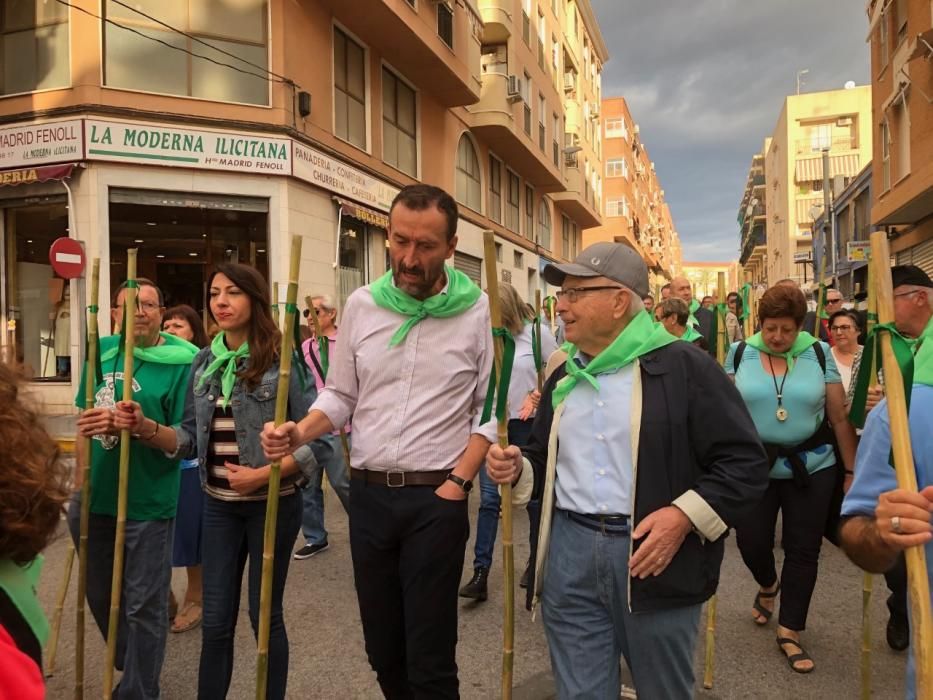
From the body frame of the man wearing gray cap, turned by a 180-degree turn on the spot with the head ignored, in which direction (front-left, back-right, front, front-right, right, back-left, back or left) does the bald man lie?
front-left

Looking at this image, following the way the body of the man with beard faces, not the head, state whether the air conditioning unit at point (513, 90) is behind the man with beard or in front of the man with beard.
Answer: behind

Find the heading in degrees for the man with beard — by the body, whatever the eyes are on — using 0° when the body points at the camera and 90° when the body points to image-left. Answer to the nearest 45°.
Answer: approximately 0°

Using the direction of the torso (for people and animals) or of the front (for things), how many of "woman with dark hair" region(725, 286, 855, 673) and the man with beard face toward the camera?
2

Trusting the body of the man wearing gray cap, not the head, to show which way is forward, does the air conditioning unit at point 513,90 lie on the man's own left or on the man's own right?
on the man's own right

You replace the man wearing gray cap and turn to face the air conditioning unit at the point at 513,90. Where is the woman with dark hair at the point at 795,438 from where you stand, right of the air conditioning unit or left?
right

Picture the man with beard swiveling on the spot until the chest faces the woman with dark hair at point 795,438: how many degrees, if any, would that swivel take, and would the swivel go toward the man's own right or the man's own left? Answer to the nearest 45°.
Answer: approximately 135° to the man's own left

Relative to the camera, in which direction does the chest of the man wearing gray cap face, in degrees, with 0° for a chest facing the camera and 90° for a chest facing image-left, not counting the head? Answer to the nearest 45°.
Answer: approximately 45°

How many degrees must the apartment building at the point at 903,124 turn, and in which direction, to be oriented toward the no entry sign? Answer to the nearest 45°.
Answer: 0° — it already faces it

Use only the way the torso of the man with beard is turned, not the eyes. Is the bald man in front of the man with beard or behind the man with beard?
behind
